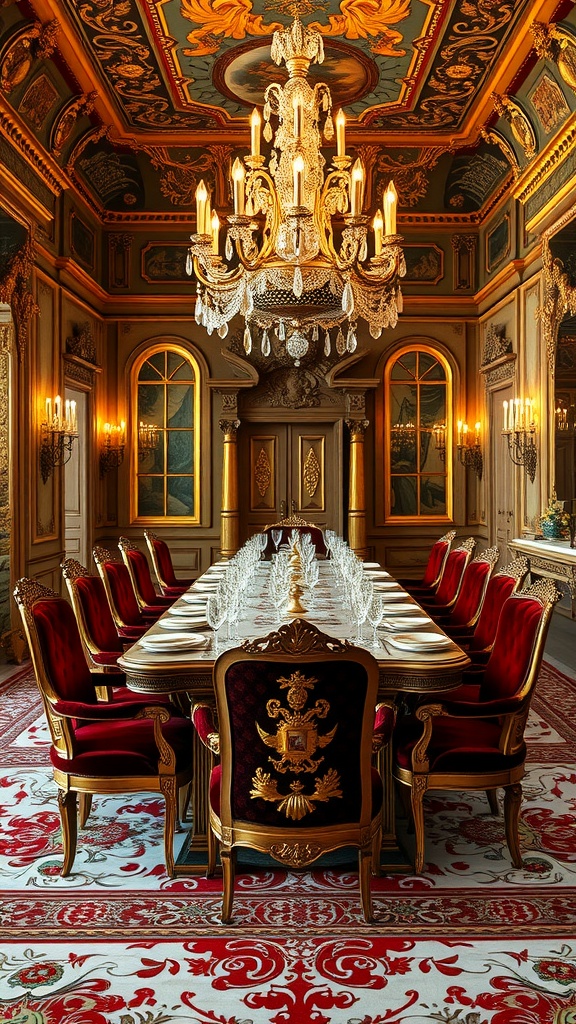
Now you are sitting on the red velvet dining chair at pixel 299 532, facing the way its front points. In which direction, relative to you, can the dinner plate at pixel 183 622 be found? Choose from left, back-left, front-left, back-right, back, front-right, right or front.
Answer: front

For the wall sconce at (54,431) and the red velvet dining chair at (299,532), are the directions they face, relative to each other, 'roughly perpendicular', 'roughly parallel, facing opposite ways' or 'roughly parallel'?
roughly perpendicular

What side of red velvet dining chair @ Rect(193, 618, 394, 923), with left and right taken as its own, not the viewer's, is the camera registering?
back

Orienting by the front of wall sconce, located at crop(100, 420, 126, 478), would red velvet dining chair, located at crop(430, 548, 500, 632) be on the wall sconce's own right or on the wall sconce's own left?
on the wall sconce's own right

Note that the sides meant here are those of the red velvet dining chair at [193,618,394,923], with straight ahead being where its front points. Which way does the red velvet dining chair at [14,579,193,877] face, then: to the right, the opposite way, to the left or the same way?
to the right

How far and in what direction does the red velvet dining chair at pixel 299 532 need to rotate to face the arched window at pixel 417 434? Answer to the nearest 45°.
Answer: approximately 135° to its left

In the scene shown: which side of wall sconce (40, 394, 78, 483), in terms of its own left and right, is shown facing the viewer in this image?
right

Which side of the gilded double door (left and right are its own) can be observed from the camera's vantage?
front

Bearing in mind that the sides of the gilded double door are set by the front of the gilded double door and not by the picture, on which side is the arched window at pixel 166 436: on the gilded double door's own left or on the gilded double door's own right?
on the gilded double door's own right

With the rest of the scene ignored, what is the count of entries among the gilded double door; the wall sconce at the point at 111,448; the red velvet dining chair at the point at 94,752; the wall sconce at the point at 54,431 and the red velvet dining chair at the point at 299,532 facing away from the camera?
0

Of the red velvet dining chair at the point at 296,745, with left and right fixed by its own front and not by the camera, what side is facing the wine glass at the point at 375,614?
front

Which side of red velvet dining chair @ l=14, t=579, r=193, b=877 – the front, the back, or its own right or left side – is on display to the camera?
right

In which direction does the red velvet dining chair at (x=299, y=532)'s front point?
toward the camera

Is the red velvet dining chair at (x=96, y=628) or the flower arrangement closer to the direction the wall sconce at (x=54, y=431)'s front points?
the flower arrangement

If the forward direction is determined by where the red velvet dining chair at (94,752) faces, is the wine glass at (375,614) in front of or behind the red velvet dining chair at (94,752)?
in front

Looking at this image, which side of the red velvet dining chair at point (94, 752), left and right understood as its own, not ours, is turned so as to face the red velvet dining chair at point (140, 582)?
left

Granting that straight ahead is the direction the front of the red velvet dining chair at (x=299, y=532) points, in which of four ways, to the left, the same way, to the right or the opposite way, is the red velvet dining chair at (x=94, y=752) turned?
to the left

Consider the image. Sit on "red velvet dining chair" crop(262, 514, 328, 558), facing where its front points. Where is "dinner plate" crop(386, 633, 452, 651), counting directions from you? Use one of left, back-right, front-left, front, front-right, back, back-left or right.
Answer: front

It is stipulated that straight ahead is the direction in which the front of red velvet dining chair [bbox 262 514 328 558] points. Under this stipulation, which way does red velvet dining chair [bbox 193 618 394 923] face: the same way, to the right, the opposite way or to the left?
the opposite way
